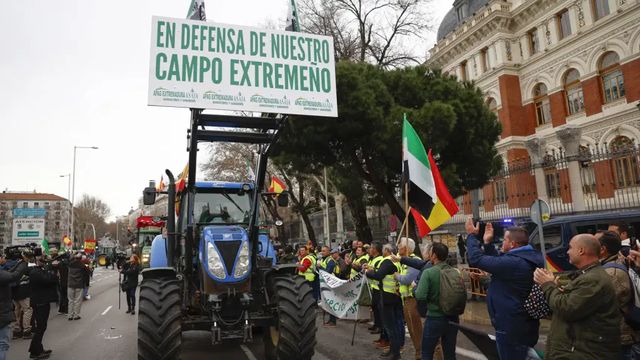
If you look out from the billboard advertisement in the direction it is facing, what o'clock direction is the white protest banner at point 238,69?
The white protest banner is roughly at 12 o'clock from the billboard advertisement.

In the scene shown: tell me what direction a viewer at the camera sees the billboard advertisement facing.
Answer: facing the viewer

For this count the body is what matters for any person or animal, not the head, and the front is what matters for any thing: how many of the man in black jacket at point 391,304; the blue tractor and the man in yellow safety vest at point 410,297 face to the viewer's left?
2

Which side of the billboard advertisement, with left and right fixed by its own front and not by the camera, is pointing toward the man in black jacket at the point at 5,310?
front

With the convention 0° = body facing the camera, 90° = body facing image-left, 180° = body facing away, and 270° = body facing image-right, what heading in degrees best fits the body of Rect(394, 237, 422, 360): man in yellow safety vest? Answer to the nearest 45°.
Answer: approximately 90°

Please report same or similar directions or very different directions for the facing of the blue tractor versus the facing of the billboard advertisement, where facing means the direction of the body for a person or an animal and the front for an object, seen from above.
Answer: same or similar directions

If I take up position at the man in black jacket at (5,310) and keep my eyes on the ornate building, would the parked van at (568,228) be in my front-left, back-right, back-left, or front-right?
front-right

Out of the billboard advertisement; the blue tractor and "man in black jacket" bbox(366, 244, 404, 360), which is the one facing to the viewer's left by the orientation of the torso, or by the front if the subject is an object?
the man in black jacket

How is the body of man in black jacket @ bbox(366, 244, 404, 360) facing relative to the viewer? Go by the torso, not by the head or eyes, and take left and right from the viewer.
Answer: facing to the left of the viewer
